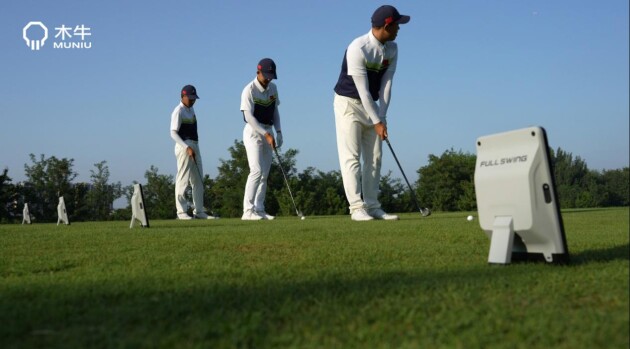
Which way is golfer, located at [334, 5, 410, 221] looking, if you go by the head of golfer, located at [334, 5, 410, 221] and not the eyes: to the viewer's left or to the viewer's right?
to the viewer's right

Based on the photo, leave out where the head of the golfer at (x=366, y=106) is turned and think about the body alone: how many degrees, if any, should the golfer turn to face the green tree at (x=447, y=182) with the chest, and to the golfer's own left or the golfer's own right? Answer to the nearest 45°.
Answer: approximately 135° to the golfer's own left

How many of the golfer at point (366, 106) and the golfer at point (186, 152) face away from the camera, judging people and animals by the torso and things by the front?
0

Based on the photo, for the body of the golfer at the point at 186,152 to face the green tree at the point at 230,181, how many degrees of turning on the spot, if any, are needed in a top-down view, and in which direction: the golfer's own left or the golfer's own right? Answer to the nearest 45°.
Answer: approximately 135° to the golfer's own left

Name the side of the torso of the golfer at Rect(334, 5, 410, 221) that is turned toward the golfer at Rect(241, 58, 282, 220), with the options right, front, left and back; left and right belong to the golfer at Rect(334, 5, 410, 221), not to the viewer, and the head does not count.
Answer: back

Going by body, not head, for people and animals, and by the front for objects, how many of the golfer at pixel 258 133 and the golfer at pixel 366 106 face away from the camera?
0

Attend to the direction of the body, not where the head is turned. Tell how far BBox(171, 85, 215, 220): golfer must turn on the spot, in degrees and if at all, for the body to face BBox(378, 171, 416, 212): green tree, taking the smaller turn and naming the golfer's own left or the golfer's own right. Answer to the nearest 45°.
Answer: approximately 90° to the golfer's own left

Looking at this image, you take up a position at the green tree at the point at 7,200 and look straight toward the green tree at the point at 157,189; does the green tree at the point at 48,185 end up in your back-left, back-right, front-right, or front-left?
front-left

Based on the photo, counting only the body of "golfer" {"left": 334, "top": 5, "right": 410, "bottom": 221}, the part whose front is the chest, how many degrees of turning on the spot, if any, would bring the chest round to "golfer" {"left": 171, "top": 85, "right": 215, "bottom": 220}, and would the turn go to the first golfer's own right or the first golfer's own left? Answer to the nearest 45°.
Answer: approximately 180°

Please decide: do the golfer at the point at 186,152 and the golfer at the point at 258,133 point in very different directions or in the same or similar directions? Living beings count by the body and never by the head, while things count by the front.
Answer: same or similar directions

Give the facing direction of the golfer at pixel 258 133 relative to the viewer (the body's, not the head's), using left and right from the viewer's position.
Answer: facing the viewer and to the right of the viewer

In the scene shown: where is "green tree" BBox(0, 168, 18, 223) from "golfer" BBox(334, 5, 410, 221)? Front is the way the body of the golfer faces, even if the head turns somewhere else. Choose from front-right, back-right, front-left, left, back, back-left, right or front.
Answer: back

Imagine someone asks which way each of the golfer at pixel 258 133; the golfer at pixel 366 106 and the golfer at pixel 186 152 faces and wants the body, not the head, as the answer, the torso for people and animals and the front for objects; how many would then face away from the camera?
0

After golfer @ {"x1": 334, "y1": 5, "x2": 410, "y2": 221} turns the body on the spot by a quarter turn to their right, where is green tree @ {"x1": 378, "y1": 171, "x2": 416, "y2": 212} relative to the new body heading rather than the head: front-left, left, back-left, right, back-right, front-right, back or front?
back-right

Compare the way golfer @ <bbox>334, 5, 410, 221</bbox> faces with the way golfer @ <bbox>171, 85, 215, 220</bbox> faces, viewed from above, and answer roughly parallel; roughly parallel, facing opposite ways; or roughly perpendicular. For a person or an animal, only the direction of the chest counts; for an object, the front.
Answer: roughly parallel

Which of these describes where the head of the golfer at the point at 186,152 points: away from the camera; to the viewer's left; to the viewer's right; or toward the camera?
to the viewer's right
